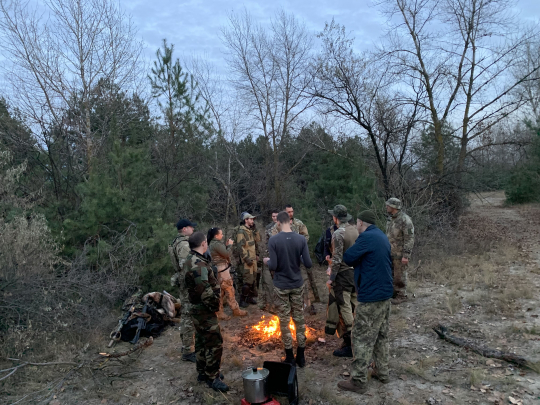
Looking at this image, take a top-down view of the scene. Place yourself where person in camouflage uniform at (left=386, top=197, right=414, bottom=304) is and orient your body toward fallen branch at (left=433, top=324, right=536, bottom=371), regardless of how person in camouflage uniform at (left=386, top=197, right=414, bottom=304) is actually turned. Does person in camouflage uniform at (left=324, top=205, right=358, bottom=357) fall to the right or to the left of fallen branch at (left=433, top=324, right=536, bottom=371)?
right

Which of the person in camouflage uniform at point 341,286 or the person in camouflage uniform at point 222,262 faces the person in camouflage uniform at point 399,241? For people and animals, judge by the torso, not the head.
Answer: the person in camouflage uniform at point 222,262

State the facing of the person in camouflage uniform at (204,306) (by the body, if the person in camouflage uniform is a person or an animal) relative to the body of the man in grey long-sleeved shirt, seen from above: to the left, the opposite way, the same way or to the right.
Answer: to the right

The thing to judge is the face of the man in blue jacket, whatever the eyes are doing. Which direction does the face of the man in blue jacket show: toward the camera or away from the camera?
away from the camera

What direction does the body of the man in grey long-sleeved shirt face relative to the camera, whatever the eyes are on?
away from the camera

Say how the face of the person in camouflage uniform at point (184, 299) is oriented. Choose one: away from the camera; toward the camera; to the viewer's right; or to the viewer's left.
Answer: to the viewer's right

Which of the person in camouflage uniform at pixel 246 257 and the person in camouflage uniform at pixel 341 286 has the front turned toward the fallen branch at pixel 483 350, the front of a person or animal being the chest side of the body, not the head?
the person in camouflage uniform at pixel 246 257

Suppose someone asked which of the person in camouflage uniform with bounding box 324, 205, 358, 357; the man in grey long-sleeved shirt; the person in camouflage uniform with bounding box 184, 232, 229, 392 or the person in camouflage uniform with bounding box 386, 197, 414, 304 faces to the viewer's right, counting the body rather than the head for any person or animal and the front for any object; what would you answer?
the person in camouflage uniform with bounding box 184, 232, 229, 392

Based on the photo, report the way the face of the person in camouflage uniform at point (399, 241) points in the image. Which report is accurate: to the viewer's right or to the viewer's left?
to the viewer's left

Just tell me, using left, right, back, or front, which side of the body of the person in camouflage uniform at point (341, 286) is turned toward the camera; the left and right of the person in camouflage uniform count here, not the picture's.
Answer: left

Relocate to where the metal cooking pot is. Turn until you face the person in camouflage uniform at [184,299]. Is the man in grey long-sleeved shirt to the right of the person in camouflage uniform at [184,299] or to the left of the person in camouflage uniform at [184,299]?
right

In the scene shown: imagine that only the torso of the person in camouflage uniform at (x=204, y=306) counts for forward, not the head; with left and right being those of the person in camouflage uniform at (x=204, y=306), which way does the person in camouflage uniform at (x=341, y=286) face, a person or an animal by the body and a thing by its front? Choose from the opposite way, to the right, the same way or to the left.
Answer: the opposite way

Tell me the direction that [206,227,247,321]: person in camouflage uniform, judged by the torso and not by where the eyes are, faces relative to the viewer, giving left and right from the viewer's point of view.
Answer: facing to the right of the viewer

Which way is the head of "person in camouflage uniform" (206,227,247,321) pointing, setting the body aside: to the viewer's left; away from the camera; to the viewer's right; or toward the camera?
to the viewer's right

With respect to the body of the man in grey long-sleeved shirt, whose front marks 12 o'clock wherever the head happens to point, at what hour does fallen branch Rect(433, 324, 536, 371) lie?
The fallen branch is roughly at 3 o'clock from the man in grey long-sleeved shirt.

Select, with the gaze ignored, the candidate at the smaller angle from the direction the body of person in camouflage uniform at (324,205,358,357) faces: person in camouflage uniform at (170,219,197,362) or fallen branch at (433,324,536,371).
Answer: the person in camouflage uniform

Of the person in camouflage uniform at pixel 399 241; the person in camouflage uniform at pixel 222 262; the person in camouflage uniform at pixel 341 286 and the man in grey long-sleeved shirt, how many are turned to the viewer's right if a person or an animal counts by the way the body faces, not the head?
1
